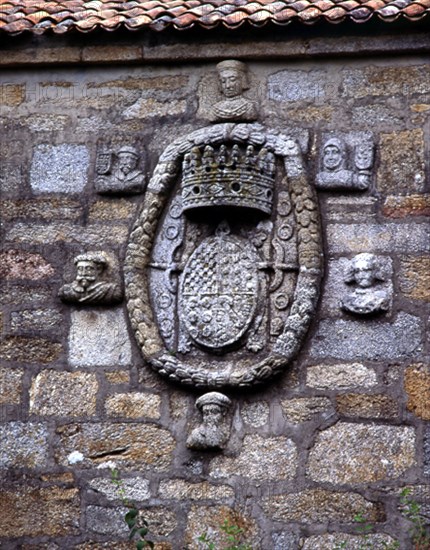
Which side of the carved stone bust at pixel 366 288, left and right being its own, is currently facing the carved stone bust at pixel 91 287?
right

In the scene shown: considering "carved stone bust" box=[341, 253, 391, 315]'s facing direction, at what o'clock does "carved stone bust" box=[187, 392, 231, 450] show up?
"carved stone bust" box=[187, 392, 231, 450] is roughly at 3 o'clock from "carved stone bust" box=[341, 253, 391, 315].

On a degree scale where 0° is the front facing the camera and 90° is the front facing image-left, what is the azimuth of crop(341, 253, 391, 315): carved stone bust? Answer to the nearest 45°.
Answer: approximately 0°

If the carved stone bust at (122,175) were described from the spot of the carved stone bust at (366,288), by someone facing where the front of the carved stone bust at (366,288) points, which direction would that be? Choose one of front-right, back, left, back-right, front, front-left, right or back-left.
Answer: right
